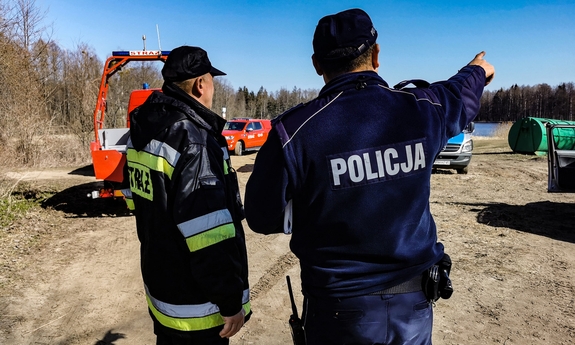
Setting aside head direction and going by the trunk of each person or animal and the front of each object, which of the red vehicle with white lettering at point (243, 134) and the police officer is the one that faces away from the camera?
the police officer

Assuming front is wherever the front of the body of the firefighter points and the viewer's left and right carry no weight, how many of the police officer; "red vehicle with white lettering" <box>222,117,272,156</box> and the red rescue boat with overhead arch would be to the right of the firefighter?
1

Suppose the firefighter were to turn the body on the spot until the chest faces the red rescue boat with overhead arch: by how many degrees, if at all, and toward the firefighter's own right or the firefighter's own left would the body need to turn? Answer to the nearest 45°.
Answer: approximately 45° to the firefighter's own left

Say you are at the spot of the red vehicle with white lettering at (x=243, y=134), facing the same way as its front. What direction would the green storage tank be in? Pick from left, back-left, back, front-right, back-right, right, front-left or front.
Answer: back-left

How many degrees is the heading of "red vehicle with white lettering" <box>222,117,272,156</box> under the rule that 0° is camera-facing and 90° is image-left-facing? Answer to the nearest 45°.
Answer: approximately 45°

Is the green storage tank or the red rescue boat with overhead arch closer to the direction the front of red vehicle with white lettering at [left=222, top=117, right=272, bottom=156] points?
the red rescue boat with overhead arch

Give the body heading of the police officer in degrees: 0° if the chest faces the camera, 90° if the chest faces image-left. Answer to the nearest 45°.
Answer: approximately 180°

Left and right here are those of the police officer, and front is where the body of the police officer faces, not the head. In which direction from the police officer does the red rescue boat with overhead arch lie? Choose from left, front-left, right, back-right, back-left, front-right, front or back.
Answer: front-left

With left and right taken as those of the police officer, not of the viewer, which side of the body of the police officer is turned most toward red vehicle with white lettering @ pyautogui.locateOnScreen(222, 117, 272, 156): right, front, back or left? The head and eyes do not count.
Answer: front

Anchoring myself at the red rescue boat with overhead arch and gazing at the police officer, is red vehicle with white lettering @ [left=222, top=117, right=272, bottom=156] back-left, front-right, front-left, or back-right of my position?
back-left

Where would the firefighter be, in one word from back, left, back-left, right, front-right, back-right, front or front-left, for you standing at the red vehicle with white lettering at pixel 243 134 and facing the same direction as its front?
front-left

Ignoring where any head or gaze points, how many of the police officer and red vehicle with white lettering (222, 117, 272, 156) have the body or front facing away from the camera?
1

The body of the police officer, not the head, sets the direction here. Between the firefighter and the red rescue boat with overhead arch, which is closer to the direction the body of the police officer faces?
the red rescue boat with overhead arch

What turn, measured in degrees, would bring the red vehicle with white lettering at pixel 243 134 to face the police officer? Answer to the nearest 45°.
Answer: approximately 45° to its left

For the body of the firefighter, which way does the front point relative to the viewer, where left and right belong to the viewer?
facing away from the viewer and to the right of the viewer

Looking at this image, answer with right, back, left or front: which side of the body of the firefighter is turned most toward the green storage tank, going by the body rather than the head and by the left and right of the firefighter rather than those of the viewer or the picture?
front
